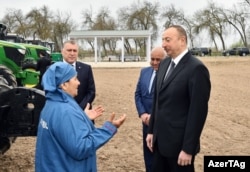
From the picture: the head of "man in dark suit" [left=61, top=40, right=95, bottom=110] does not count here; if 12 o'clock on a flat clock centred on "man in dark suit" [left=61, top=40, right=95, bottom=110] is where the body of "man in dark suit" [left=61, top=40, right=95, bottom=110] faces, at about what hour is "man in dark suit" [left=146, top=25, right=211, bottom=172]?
"man in dark suit" [left=146, top=25, right=211, bottom=172] is roughly at 11 o'clock from "man in dark suit" [left=61, top=40, right=95, bottom=110].

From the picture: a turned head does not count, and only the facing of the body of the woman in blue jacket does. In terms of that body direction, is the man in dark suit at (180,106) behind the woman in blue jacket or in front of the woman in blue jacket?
in front

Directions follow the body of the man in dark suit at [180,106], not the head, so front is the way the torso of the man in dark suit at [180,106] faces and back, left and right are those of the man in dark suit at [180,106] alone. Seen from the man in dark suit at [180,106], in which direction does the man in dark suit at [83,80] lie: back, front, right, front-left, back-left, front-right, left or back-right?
right

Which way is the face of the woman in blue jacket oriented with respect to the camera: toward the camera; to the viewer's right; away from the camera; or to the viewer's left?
to the viewer's right

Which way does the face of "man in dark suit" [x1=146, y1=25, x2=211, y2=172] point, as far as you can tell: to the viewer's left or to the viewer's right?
to the viewer's left

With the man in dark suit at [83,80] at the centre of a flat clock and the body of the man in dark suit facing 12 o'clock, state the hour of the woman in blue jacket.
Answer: The woman in blue jacket is roughly at 12 o'clock from the man in dark suit.

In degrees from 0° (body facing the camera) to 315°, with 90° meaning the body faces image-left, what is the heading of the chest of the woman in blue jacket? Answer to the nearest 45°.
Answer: approximately 225°

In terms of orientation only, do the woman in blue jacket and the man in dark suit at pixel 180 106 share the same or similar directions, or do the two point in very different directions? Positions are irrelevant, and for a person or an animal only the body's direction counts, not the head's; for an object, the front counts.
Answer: very different directions

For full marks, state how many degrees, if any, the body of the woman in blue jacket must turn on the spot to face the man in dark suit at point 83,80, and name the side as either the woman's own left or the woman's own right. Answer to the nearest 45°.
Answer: approximately 45° to the woman's own left

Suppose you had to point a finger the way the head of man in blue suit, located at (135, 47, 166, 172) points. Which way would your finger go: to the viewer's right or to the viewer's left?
to the viewer's left

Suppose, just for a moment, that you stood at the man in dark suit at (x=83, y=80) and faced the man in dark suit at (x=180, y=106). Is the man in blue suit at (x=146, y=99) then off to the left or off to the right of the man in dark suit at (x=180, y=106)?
left
